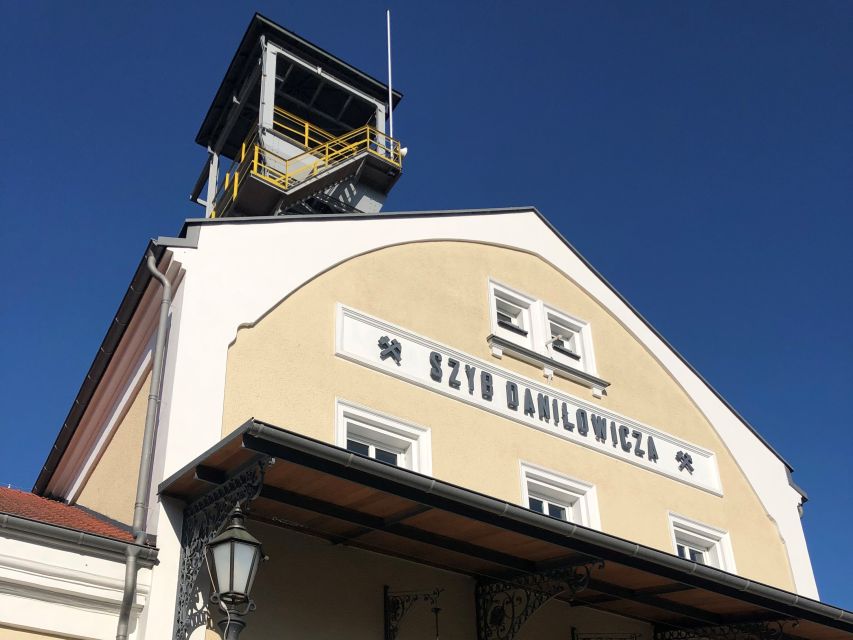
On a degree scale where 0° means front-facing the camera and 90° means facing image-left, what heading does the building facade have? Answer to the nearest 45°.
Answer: approximately 315°

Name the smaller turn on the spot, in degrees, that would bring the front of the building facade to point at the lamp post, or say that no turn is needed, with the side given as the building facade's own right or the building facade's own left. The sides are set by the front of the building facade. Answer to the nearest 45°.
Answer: approximately 90° to the building facade's own right
